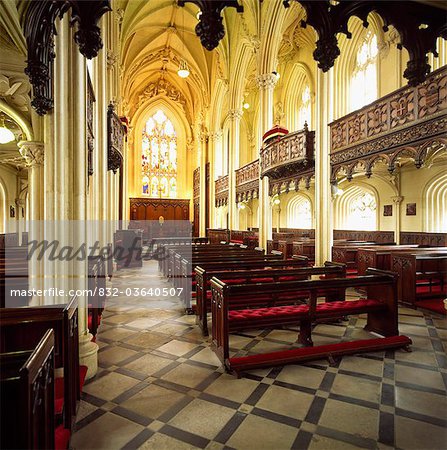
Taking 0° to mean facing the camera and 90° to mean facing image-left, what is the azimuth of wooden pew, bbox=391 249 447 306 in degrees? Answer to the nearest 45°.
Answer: approximately 135°

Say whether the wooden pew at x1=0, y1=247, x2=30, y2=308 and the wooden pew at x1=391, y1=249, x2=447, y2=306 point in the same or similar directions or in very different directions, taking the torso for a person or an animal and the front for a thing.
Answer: same or similar directions

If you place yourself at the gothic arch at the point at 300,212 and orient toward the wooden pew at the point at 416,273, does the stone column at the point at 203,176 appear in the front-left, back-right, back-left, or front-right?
back-right

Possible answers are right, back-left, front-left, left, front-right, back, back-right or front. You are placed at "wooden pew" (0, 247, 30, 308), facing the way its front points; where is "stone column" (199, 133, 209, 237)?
front-right

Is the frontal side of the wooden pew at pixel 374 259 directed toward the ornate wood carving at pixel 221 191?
yes

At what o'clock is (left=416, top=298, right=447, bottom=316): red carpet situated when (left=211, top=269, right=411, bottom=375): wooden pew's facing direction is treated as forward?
The red carpet is roughly at 3 o'clock from the wooden pew.

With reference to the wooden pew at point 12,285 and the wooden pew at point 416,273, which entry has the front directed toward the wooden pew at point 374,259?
the wooden pew at point 416,273

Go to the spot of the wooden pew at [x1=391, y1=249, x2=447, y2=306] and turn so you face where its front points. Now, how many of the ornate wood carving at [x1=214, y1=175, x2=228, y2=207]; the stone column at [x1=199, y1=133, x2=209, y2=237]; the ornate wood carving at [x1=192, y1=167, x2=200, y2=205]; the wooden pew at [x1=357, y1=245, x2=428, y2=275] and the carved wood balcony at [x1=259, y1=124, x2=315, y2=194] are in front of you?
5

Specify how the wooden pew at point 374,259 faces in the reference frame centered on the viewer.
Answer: facing away from the viewer and to the left of the viewer

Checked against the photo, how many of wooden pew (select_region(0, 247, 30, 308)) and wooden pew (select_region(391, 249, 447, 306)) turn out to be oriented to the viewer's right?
0

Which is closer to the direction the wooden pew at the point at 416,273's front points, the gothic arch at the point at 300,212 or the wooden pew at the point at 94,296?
the gothic arch

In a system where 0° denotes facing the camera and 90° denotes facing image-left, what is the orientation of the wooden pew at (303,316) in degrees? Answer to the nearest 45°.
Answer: approximately 135°

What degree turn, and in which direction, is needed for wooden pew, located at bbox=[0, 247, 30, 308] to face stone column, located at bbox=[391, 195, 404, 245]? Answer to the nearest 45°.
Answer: approximately 90° to its right

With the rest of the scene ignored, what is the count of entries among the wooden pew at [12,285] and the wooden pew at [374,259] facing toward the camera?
0

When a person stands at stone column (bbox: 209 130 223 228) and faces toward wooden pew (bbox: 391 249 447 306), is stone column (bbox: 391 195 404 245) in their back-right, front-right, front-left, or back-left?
front-left

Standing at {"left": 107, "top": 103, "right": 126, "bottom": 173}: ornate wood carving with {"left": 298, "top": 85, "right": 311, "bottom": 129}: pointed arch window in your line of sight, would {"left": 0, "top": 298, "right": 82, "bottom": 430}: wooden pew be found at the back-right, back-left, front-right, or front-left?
back-right

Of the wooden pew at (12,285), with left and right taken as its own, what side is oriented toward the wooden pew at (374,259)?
right

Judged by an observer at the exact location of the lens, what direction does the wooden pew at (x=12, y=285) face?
facing away from the viewer

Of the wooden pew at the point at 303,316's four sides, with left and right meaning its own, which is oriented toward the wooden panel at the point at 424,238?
right

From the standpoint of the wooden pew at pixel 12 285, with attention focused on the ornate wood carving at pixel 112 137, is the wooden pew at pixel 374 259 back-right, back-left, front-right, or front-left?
front-right
